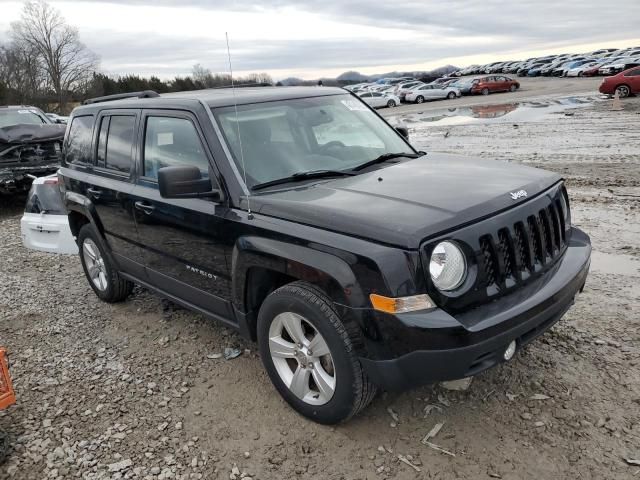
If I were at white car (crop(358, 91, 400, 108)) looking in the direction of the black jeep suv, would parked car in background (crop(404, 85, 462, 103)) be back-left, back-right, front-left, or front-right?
back-left

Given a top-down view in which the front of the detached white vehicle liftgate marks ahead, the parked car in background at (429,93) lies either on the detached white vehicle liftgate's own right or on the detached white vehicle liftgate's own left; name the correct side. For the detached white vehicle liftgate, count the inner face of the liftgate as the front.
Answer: on the detached white vehicle liftgate's own right

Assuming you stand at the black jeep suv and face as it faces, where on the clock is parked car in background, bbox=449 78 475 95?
The parked car in background is roughly at 8 o'clock from the black jeep suv.

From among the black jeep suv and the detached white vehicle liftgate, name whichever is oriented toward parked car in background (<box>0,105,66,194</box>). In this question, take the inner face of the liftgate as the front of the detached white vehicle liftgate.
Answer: the detached white vehicle liftgate

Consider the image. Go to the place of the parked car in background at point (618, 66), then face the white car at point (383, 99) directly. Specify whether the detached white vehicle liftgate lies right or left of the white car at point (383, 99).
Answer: left

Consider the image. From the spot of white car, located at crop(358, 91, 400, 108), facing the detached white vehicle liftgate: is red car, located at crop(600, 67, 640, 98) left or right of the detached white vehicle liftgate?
left

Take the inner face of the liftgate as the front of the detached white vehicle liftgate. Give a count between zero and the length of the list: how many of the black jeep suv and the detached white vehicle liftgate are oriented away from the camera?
1

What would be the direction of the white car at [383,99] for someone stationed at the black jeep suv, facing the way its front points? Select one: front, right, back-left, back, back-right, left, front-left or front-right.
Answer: back-left

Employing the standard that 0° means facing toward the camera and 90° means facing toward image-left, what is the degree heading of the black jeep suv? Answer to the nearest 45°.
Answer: approximately 315°

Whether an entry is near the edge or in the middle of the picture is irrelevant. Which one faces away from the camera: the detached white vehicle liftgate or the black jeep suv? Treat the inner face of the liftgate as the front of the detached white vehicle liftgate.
the detached white vehicle liftgate

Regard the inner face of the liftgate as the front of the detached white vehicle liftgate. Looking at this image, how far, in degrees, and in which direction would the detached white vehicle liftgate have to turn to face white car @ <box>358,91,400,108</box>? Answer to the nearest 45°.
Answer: approximately 45° to its right

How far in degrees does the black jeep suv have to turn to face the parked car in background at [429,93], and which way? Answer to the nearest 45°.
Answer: approximately 135° to its left
